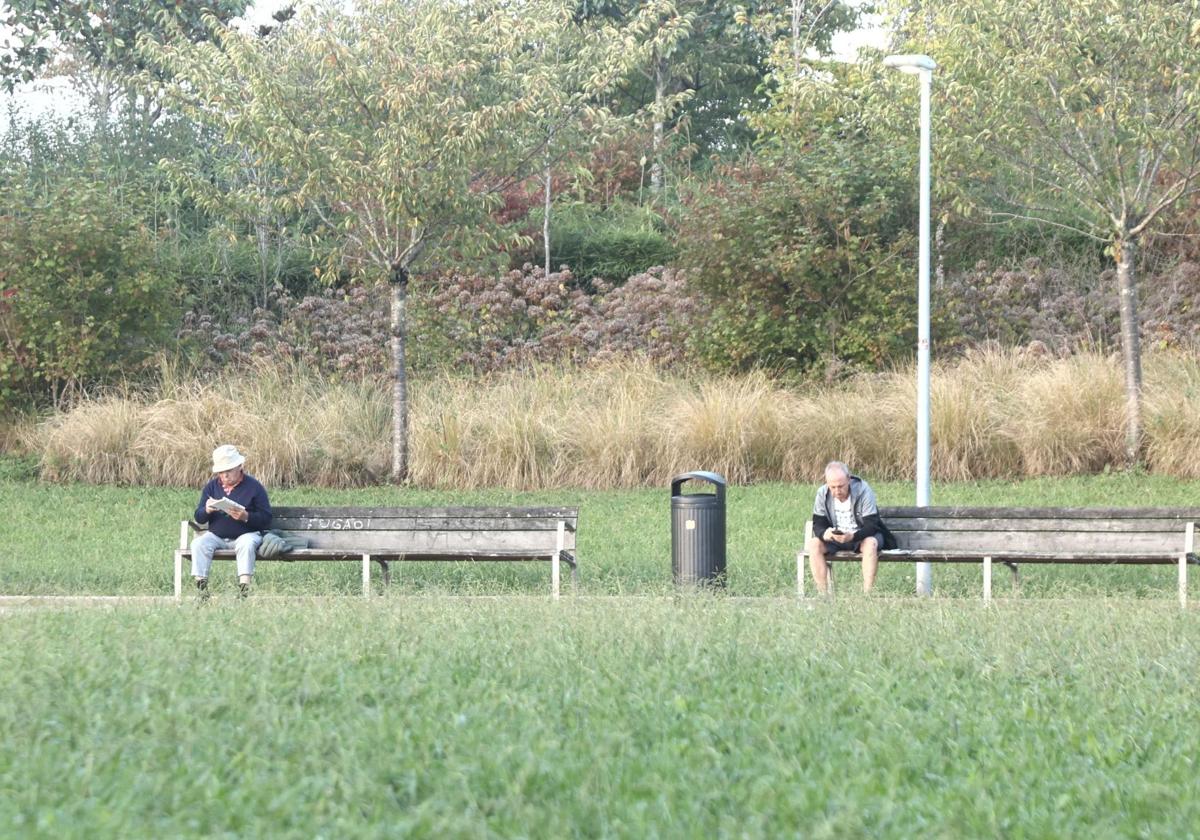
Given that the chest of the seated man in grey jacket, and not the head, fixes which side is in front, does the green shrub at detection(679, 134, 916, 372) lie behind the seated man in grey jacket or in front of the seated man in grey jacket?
behind

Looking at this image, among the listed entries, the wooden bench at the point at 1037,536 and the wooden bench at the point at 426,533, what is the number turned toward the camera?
2

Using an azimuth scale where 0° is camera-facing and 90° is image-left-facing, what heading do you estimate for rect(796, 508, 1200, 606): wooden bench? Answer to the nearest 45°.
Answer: approximately 0°

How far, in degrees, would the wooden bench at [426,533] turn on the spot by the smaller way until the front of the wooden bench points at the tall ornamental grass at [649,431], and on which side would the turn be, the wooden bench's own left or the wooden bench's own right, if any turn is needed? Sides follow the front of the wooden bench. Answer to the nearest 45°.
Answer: approximately 135° to the wooden bench's own left

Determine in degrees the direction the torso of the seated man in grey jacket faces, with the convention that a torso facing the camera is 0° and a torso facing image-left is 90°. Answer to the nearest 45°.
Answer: approximately 0°

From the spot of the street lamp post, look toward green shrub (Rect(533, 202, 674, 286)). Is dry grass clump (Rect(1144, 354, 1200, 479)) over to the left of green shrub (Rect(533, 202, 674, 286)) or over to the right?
right

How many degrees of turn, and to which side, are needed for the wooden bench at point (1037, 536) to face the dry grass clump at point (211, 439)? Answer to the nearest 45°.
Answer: approximately 135° to its right

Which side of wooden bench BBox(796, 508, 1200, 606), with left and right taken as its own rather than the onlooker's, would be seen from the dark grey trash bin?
right

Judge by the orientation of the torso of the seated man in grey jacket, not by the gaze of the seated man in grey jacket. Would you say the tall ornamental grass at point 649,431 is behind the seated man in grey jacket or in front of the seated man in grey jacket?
behind
